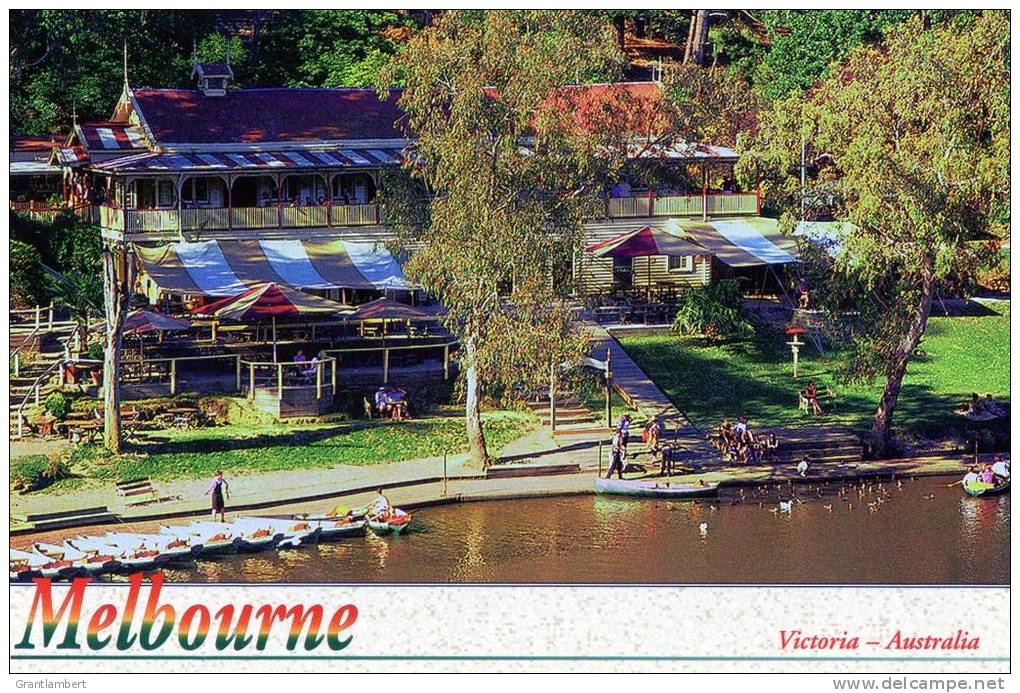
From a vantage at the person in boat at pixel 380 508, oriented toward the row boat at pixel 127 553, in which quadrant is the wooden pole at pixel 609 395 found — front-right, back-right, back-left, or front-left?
back-right

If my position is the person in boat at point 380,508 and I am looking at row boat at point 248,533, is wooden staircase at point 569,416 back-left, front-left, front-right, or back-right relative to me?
back-right
